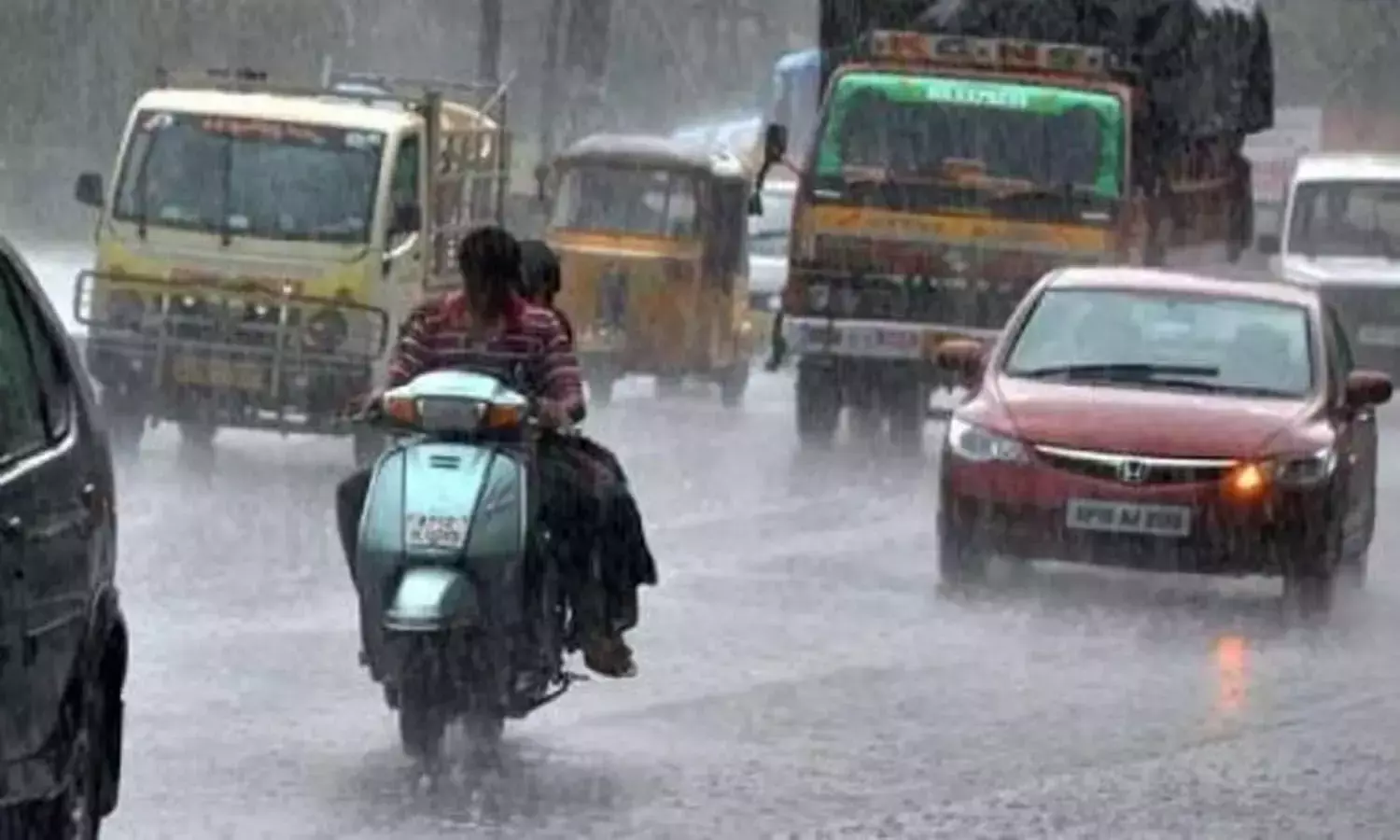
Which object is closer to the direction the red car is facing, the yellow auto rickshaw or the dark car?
the dark car

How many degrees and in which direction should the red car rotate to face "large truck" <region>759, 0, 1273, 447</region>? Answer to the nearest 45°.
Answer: approximately 180°
